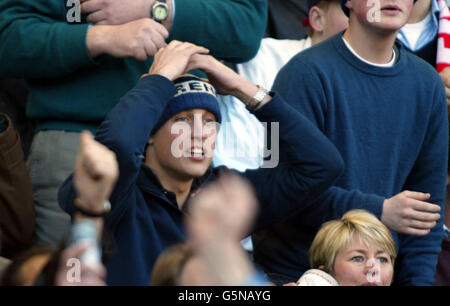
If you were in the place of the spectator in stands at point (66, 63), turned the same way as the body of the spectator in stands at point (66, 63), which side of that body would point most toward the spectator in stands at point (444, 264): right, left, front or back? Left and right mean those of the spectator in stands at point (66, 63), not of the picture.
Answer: left

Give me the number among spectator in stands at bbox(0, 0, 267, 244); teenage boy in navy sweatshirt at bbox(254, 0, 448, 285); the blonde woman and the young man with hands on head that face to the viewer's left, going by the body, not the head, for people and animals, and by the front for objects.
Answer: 0

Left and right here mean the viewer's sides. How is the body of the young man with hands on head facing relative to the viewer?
facing the viewer and to the right of the viewer

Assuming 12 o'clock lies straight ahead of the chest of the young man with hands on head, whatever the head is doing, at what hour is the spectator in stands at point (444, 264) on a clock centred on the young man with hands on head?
The spectator in stands is roughly at 10 o'clock from the young man with hands on head.

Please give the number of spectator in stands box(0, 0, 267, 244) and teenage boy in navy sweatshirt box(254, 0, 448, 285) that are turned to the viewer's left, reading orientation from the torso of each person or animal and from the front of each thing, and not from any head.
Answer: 0

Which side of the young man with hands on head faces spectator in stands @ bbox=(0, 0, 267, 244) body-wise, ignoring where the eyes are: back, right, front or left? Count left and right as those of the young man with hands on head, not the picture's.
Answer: back

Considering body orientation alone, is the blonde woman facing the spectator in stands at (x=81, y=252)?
no

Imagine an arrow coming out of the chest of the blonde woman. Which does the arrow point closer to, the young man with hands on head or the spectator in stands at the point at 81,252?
the spectator in stands

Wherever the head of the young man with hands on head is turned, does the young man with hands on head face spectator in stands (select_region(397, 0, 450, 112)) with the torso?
no

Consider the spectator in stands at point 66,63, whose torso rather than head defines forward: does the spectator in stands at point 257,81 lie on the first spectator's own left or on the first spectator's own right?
on the first spectator's own left

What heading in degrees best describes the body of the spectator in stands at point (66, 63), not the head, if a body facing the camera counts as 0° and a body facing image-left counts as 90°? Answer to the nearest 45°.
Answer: approximately 0°

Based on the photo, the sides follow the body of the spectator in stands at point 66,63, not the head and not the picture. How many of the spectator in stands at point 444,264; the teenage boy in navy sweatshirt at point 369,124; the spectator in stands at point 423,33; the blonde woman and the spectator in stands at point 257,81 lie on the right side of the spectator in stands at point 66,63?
0

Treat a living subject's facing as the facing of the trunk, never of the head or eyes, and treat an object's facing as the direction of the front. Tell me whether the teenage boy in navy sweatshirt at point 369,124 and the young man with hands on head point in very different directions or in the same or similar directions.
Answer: same or similar directions

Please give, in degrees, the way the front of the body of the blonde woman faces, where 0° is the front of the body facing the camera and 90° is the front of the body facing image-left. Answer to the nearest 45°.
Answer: approximately 315°

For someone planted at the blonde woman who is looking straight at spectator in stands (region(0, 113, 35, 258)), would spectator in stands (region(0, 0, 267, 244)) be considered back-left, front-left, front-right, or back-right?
front-right

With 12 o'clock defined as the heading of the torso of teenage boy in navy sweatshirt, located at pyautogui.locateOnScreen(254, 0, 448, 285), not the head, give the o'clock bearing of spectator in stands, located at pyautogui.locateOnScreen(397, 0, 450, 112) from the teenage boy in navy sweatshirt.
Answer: The spectator in stands is roughly at 8 o'clock from the teenage boy in navy sweatshirt.

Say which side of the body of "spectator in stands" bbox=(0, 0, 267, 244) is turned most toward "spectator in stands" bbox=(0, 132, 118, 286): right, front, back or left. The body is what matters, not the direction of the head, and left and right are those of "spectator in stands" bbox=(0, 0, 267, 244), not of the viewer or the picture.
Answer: front
